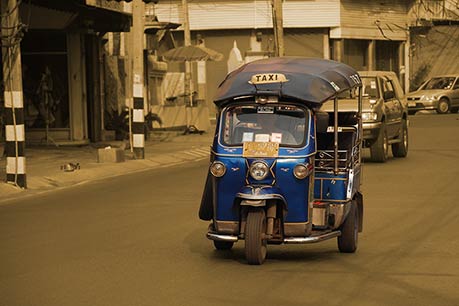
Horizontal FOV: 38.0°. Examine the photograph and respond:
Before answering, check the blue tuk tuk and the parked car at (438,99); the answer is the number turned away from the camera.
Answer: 0

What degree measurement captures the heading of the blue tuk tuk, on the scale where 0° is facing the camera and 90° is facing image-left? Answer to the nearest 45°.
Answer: approximately 0°

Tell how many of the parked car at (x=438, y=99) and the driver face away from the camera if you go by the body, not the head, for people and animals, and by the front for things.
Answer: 0

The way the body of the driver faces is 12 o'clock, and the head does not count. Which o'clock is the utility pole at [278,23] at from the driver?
The utility pole is roughly at 6 o'clock from the driver.

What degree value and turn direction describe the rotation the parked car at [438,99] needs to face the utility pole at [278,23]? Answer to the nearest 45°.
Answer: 0° — it already faces it

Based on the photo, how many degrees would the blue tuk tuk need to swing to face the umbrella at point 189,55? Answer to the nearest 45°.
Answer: approximately 180°

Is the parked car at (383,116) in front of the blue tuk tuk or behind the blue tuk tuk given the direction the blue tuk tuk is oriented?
behind

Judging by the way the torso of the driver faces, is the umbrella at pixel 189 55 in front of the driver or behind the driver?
behind

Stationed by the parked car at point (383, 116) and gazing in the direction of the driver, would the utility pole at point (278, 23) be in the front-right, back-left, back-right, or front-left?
back-right

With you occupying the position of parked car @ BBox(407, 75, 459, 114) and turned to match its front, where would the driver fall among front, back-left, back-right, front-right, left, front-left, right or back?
front-left
